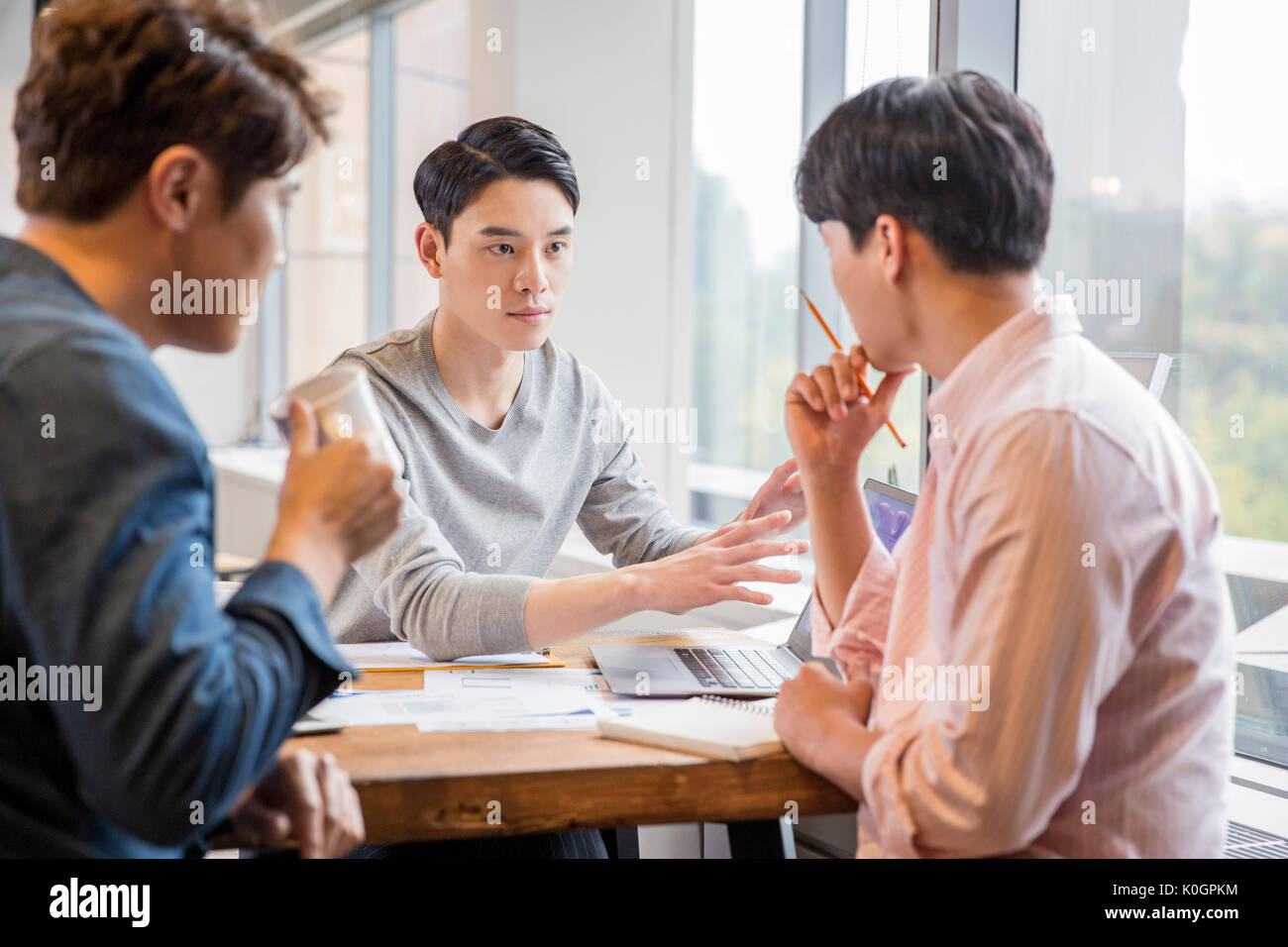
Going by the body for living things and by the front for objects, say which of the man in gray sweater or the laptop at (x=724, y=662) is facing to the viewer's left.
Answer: the laptop

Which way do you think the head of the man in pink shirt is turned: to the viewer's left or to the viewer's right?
to the viewer's left

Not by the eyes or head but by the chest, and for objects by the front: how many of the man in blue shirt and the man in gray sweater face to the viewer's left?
0

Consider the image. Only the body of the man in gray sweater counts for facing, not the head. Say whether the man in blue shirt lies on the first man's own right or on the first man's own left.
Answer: on the first man's own right

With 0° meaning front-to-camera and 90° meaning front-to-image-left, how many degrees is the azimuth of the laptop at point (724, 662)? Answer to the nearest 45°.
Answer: approximately 90°

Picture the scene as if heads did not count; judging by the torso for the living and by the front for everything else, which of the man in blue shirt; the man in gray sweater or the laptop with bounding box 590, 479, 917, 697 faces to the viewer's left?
the laptop

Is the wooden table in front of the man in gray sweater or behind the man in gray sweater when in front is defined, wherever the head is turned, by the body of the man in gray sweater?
in front

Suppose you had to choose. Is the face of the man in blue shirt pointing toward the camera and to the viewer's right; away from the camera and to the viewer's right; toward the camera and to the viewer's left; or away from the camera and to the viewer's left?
away from the camera and to the viewer's right
